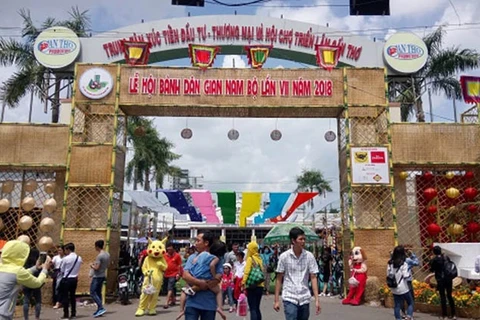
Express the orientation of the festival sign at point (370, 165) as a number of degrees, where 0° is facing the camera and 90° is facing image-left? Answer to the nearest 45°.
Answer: approximately 0°

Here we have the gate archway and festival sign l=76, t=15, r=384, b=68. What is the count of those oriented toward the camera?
2

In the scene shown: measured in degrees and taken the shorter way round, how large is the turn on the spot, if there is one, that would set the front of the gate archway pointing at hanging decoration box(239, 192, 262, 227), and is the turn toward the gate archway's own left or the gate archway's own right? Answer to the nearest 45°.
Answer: approximately 180°

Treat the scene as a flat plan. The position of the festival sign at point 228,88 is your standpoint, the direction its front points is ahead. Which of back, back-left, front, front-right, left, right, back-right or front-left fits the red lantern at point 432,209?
left

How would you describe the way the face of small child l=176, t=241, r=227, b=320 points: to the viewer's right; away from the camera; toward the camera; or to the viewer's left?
away from the camera

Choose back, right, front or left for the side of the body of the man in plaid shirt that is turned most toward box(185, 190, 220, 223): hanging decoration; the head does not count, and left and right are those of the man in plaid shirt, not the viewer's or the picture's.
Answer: back

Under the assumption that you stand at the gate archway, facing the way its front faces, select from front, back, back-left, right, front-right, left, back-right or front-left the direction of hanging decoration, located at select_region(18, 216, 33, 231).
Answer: right
